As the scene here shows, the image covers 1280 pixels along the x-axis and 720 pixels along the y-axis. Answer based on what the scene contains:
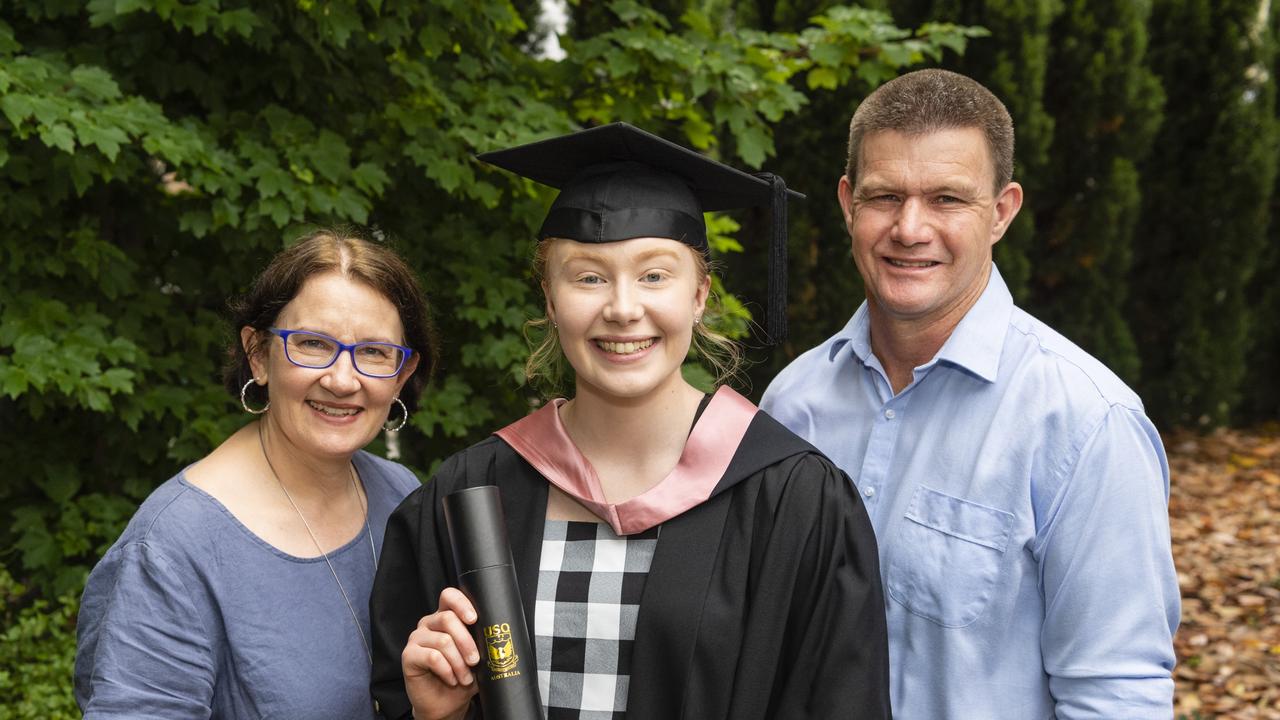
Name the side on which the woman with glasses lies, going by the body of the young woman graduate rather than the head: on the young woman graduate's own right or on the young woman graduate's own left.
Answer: on the young woman graduate's own right

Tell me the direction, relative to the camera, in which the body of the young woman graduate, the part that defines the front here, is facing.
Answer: toward the camera

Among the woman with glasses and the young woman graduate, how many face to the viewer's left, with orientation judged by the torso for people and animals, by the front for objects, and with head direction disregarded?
0

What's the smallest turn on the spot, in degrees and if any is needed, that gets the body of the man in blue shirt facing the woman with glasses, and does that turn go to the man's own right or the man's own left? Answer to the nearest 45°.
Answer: approximately 45° to the man's own right

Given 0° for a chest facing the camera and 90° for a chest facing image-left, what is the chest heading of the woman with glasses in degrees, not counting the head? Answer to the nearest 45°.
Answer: approximately 315°

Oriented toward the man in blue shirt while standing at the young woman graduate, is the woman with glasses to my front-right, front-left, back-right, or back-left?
back-left

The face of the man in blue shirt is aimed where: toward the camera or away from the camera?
toward the camera

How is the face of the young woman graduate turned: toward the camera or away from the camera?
toward the camera

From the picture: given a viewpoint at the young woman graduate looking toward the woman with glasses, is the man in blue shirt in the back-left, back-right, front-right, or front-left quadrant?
back-right

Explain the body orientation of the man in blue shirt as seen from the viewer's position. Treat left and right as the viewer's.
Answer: facing the viewer and to the left of the viewer

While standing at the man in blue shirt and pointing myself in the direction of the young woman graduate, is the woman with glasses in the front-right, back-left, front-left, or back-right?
front-right

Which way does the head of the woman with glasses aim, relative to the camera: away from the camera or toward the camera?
toward the camera

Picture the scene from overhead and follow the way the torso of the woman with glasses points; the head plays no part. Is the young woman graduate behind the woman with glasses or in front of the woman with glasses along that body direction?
in front

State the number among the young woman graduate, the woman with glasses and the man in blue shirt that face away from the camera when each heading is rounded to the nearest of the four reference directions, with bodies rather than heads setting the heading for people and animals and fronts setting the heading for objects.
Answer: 0
